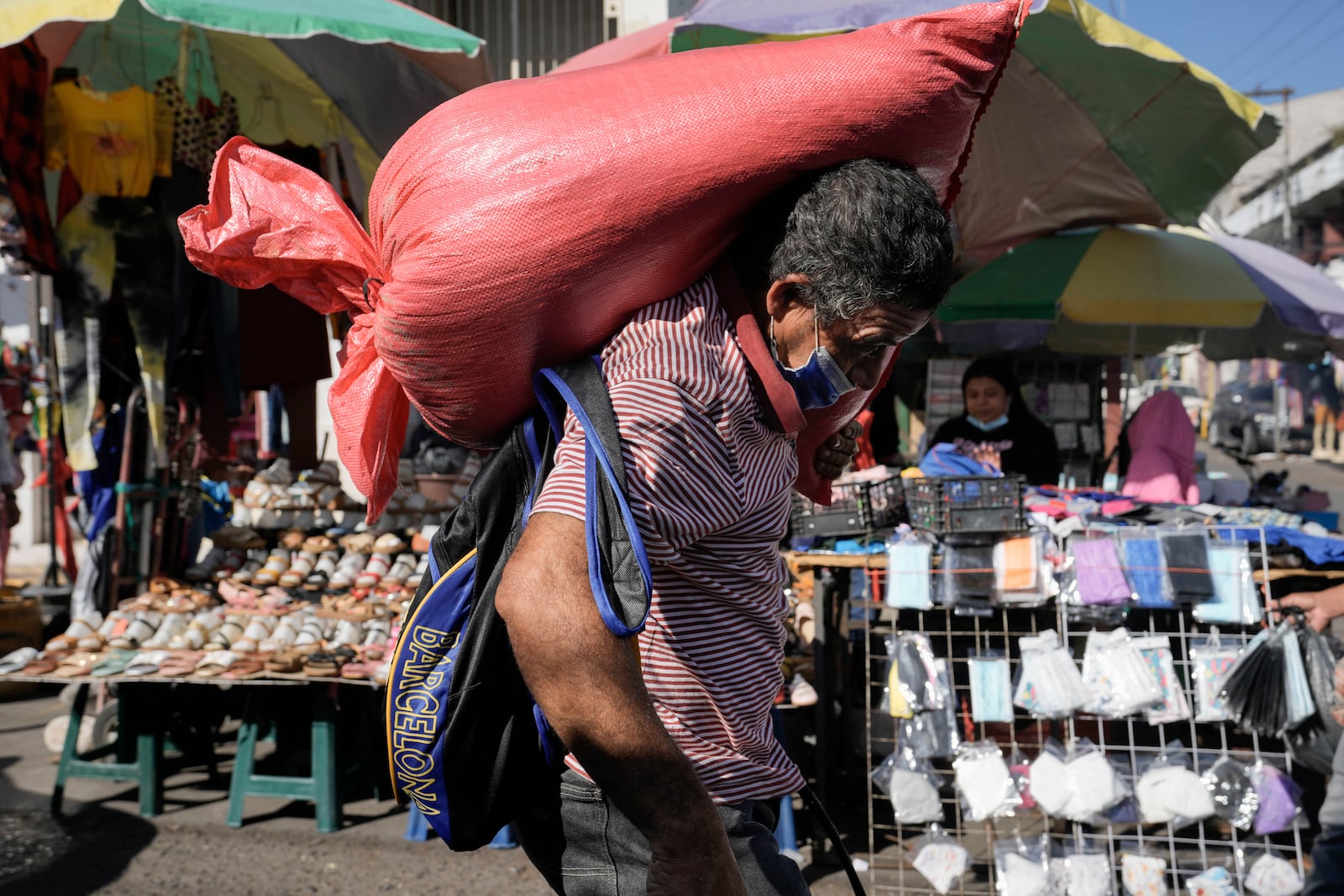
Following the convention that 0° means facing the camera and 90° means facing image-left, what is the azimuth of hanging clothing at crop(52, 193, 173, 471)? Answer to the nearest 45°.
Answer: approximately 0°

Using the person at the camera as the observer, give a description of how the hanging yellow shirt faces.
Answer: facing the viewer

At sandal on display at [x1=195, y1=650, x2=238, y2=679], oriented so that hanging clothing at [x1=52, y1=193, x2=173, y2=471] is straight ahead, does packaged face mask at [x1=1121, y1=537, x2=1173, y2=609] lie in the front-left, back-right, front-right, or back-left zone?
back-right

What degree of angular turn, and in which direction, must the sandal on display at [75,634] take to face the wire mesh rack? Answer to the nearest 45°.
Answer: approximately 90° to its left

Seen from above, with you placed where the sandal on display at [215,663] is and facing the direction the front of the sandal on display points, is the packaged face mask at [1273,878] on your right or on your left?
on your left

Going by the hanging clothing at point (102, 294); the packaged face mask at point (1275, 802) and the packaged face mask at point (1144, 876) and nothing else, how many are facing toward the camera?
3

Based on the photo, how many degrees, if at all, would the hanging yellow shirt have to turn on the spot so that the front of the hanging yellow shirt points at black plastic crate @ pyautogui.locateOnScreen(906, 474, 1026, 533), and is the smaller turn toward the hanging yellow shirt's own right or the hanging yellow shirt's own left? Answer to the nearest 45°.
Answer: approximately 45° to the hanging yellow shirt's own left

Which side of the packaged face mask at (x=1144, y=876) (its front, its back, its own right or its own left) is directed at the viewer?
front

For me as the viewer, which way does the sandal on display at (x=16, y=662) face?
facing the viewer and to the left of the viewer

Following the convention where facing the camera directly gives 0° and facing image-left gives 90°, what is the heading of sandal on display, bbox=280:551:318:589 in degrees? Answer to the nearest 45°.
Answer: approximately 45°

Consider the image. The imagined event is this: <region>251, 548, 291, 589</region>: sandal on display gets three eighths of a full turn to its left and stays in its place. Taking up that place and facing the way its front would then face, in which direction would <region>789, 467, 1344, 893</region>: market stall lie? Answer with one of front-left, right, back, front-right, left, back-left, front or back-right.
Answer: front-right

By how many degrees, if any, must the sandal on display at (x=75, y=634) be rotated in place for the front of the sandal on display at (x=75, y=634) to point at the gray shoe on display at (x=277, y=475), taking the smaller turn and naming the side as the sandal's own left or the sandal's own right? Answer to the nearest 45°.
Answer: approximately 180°

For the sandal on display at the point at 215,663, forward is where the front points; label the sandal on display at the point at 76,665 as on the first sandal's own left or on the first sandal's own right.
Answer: on the first sandal's own right

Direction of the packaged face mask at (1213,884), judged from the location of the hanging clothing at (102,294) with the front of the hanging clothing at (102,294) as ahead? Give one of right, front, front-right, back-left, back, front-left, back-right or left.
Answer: front-left
